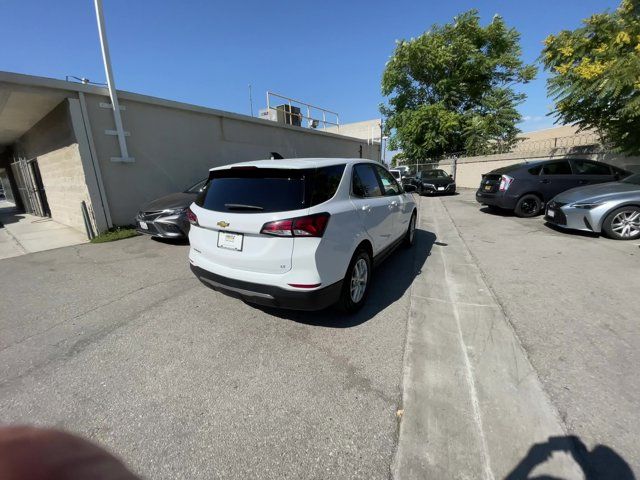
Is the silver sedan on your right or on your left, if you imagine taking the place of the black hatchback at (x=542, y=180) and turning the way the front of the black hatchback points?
on your right

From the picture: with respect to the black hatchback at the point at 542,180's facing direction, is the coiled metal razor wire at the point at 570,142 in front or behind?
in front

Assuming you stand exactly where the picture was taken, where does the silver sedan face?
facing the viewer and to the left of the viewer

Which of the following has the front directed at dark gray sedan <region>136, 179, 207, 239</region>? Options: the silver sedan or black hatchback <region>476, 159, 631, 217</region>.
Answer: the silver sedan

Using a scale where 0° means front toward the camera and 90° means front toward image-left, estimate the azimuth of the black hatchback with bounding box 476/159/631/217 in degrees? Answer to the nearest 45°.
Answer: approximately 225°

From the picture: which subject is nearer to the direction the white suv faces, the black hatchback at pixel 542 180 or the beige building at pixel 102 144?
the black hatchback

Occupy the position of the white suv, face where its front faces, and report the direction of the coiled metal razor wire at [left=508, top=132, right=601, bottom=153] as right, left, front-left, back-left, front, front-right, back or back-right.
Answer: front

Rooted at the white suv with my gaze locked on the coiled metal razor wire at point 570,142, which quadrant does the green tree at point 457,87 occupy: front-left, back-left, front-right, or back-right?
front-left

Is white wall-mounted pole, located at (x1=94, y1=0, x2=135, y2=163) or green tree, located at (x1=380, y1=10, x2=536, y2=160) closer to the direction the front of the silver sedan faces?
the white wall-mounted pole

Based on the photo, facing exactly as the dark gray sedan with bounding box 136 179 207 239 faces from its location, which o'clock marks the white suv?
The white suv is roughly at 10 o'clock from the dark gray sedan.

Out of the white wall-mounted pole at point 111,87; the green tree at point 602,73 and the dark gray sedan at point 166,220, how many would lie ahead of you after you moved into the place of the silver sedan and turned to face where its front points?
2

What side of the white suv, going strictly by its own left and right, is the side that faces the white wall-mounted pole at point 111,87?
left

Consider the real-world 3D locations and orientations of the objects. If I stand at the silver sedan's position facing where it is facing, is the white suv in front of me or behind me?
in front

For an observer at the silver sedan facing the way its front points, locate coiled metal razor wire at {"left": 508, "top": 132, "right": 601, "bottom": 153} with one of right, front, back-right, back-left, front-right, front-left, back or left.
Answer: back-right

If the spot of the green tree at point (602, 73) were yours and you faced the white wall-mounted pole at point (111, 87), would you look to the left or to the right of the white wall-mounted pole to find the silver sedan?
left
